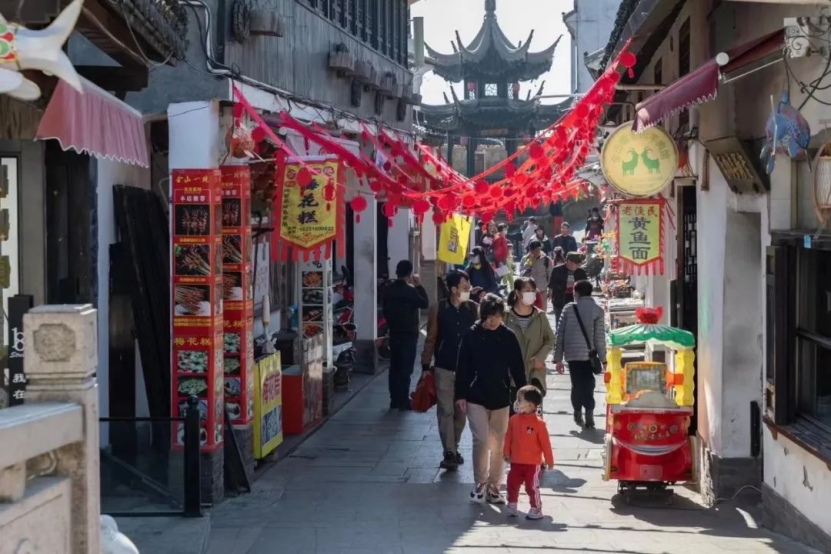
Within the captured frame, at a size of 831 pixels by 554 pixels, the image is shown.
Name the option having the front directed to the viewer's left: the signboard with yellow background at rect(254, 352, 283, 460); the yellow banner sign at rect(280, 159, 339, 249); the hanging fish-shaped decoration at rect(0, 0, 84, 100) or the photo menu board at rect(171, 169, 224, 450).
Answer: the hanging fish-shaped decoration

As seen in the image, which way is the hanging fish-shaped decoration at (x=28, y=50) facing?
to the viewer's left

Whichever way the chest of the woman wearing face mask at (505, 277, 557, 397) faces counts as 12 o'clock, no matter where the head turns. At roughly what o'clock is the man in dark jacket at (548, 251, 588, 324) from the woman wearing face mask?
The man in dark jacket is roughly at 6 o'clock from the woman wearing face mask.

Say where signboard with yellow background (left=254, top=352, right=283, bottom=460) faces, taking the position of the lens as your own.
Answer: facing the viewer and to the right of the viewer

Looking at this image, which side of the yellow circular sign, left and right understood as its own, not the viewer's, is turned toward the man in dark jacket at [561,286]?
back

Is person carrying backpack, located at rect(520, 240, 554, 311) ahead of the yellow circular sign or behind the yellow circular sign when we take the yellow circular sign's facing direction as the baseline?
behind

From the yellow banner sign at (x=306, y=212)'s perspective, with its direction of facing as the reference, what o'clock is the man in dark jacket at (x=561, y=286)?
The man in dark jacket is roughly at 7 o'clock from the yellow banner sign.

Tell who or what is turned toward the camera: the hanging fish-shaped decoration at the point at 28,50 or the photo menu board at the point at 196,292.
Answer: the photo menu board

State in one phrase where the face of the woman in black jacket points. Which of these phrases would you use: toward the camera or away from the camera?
toward the camera

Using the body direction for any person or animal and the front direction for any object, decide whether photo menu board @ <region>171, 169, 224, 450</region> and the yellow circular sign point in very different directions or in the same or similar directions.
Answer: same or similar directions

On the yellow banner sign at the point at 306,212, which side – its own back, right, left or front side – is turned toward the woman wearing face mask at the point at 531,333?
left

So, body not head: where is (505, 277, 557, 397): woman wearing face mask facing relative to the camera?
toward the camera

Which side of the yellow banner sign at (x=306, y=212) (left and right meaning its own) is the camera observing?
front

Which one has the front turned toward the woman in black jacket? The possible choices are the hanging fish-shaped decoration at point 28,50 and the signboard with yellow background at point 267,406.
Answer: the signboard with yellow background

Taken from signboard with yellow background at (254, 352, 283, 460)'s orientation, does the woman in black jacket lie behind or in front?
in front

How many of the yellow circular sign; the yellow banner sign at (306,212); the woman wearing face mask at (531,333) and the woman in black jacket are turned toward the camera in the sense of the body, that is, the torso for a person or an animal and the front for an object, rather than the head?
4

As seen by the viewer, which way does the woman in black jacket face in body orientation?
toward the camera
